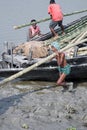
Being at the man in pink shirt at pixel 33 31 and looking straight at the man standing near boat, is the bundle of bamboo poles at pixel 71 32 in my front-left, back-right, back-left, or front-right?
front-left

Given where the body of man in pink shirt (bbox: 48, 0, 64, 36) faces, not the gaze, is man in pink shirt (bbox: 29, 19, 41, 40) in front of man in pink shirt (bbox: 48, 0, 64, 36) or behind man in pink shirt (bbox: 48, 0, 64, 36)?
in front
